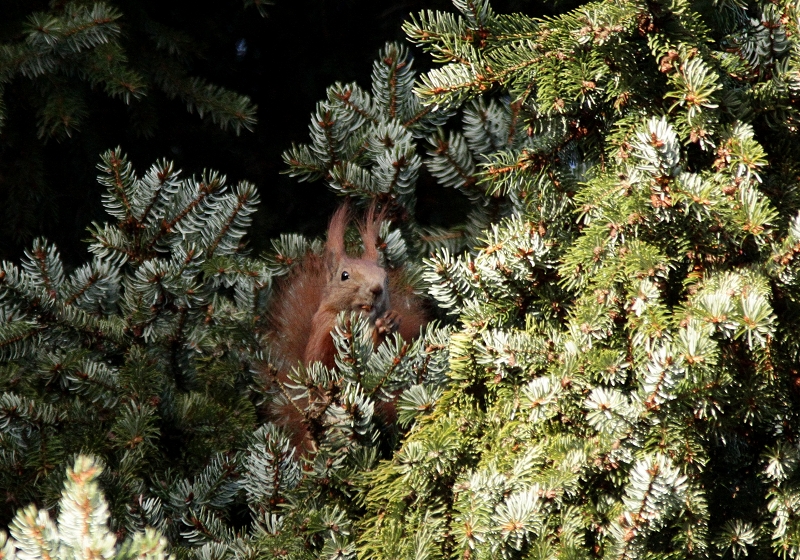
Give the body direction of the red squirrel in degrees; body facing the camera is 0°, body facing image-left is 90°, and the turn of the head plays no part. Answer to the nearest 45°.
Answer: approximately 315°
